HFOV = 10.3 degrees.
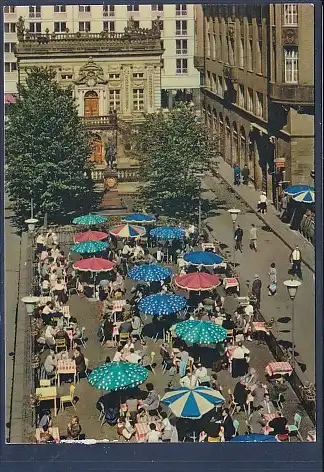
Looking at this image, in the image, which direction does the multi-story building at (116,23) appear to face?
toward the camera

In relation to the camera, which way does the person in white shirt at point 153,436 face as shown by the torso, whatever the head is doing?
away from the camera
